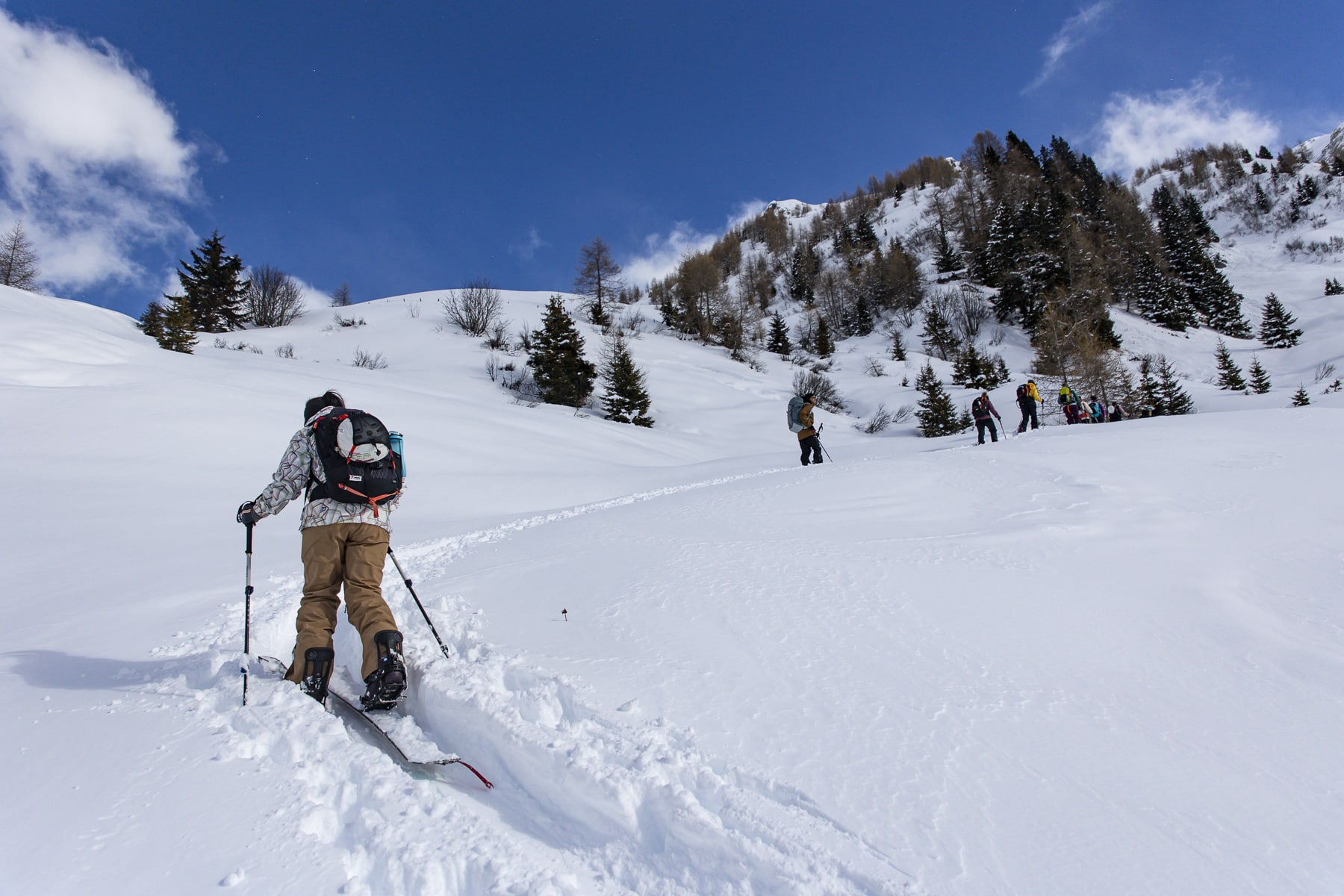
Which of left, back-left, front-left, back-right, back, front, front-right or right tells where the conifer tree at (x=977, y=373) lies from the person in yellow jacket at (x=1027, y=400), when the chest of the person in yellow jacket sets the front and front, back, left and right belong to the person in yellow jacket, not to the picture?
front-left

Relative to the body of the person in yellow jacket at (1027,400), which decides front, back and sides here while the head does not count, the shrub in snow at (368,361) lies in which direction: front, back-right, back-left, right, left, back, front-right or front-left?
back-left

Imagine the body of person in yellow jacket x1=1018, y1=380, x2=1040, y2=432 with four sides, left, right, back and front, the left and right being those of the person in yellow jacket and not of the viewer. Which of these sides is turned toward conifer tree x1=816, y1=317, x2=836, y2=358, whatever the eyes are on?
left

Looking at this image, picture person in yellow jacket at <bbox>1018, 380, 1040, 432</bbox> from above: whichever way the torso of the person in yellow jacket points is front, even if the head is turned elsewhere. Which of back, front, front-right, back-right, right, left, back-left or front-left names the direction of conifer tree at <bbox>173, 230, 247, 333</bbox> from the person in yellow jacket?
back-left

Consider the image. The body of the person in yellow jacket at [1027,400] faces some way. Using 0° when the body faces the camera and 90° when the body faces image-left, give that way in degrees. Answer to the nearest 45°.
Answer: approximately 225°

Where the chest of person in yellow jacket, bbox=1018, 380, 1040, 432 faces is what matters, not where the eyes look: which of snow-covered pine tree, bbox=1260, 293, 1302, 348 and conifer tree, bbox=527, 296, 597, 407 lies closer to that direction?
the snow-covered pine tree

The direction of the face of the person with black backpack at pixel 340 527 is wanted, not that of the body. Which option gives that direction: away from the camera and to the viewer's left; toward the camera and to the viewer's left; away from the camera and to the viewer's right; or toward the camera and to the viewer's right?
away from the camera and to the viewer's left

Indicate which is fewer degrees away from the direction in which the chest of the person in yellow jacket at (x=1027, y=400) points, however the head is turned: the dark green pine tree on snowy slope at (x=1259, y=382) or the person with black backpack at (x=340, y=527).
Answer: the dark green pine tree on snowy slope

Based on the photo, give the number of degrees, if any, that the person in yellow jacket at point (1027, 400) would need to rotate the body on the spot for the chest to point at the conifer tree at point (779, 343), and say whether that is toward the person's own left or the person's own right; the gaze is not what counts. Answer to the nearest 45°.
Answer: approximately 90° to the person's own left
